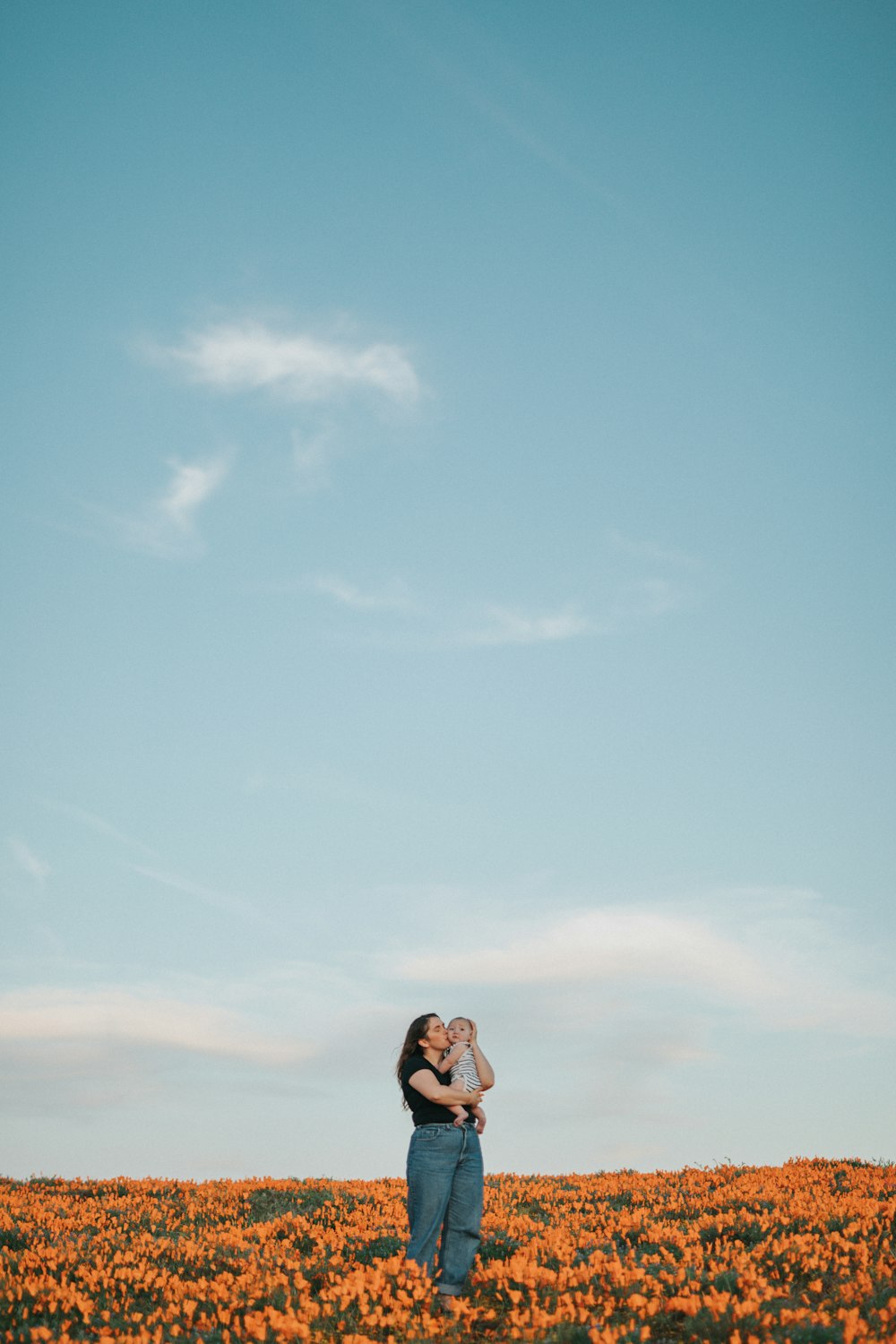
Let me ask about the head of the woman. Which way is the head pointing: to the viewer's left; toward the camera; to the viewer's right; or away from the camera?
to the viewer's right

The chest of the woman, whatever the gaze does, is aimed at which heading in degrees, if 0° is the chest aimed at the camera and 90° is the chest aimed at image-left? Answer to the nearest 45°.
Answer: approximately 315°
